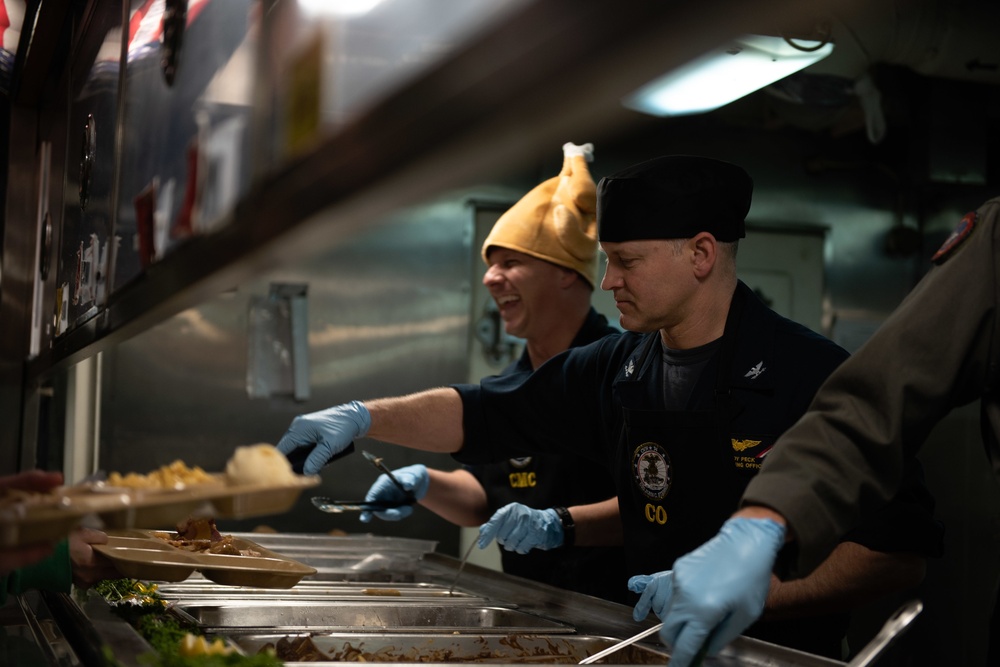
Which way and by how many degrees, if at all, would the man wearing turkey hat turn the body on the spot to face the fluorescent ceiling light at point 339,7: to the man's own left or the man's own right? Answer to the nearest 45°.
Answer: approximately 45° to the man's own left

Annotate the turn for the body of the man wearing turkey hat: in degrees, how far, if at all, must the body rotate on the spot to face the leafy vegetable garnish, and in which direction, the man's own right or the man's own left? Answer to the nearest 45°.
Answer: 0° — they already face it

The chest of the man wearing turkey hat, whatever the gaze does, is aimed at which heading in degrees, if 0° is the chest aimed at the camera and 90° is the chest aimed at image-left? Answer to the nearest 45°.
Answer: approximately 45°

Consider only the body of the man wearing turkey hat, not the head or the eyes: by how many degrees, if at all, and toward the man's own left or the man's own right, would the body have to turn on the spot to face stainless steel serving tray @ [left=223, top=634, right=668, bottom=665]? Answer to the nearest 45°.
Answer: approximately 45° to the man's own left

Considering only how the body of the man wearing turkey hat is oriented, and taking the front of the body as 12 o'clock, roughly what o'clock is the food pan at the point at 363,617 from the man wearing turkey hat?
The food pan is roughly at 11 o'clock from the man wearing turkey hat.
